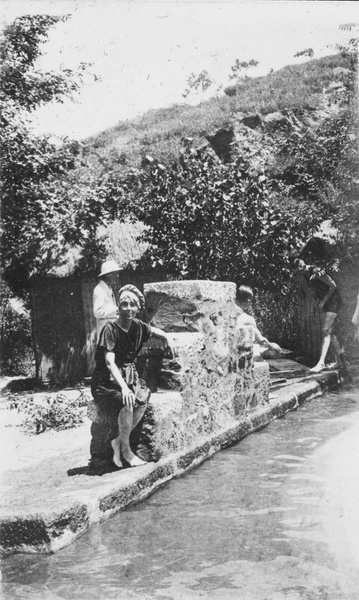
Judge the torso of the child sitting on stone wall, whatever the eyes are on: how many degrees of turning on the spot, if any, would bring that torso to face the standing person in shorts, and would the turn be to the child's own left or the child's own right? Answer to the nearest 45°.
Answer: approximately 45° to the child's own left

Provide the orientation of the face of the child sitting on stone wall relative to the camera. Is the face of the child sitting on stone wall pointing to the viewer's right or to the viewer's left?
to the viewer's right

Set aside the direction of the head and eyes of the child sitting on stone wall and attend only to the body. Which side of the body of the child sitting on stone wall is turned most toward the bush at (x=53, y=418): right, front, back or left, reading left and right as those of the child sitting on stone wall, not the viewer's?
back

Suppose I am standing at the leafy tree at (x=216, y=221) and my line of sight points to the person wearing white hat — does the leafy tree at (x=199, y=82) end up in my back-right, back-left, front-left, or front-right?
back-right

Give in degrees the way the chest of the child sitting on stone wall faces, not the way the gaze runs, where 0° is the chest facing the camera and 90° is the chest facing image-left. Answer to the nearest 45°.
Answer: approximately 270°

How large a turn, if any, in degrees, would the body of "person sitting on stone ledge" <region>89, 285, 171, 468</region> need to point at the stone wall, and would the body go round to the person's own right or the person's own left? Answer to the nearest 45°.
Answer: approximately 90° to the person's own left

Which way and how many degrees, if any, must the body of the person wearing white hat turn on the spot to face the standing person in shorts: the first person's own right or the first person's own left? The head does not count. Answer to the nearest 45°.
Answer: approximately 45° to the first person's own left
